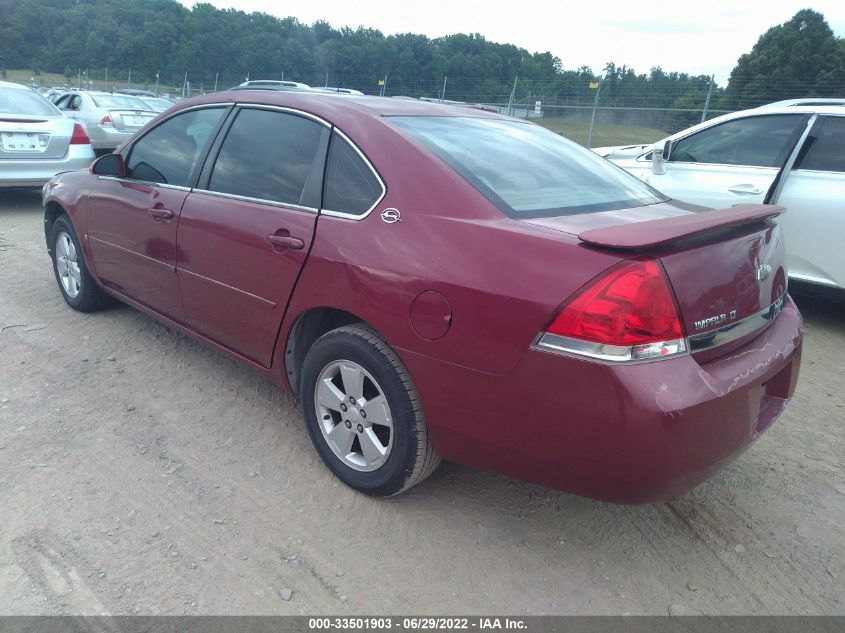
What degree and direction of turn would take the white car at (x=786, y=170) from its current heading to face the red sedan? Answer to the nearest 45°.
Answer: approximately 90° to its left

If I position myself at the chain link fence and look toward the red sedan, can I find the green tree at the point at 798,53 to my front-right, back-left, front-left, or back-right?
back-left

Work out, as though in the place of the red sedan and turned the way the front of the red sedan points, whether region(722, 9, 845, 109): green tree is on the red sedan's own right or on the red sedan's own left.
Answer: on the red sedan's own right

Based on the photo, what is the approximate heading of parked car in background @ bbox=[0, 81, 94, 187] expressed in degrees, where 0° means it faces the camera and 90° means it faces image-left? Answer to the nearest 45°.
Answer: approximately 180°

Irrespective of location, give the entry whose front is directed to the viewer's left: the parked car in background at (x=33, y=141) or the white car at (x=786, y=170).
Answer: the white car

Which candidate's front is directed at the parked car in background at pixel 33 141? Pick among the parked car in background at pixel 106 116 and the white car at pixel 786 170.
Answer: the white car

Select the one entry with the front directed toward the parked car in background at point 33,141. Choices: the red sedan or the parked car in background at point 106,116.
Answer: the red sedan

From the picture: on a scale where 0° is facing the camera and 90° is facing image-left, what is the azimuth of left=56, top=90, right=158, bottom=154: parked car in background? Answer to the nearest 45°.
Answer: approximately 135°

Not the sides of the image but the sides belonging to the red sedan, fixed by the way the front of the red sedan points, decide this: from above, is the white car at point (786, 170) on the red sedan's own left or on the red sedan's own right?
on the red sedan's own right

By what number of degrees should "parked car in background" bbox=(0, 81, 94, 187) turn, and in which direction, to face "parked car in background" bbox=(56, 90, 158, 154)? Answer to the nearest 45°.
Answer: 0° — it already faces it

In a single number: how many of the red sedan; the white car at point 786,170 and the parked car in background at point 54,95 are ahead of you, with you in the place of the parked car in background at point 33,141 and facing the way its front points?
1

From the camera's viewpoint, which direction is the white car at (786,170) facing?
to the viewer's left

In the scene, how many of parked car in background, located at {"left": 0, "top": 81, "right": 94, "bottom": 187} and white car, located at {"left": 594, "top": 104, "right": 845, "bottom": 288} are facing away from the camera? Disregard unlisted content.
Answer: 1

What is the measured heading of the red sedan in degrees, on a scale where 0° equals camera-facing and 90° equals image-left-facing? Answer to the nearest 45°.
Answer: approximately 135°
